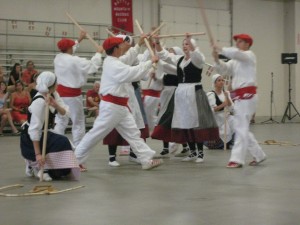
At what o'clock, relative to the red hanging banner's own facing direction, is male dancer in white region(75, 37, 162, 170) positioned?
The male dancer in white is roughly at 12 o'clock from the red hanging banner.

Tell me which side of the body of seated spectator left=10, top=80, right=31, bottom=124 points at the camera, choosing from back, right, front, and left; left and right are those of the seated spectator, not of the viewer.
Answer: front

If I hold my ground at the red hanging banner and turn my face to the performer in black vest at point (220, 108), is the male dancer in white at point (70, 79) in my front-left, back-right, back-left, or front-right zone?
front-right

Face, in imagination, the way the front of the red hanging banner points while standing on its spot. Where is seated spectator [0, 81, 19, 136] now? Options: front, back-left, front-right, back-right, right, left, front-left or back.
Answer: front-right

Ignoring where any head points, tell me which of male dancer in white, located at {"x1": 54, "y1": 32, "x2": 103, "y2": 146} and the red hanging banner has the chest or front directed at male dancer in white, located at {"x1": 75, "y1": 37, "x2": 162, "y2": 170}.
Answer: the red hanging banner

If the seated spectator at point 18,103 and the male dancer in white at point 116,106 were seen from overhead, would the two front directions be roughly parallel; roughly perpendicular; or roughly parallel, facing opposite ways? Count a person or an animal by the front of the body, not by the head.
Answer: roughly perpendicular

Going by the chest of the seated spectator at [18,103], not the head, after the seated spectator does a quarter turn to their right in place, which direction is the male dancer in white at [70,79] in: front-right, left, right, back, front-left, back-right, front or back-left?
left
